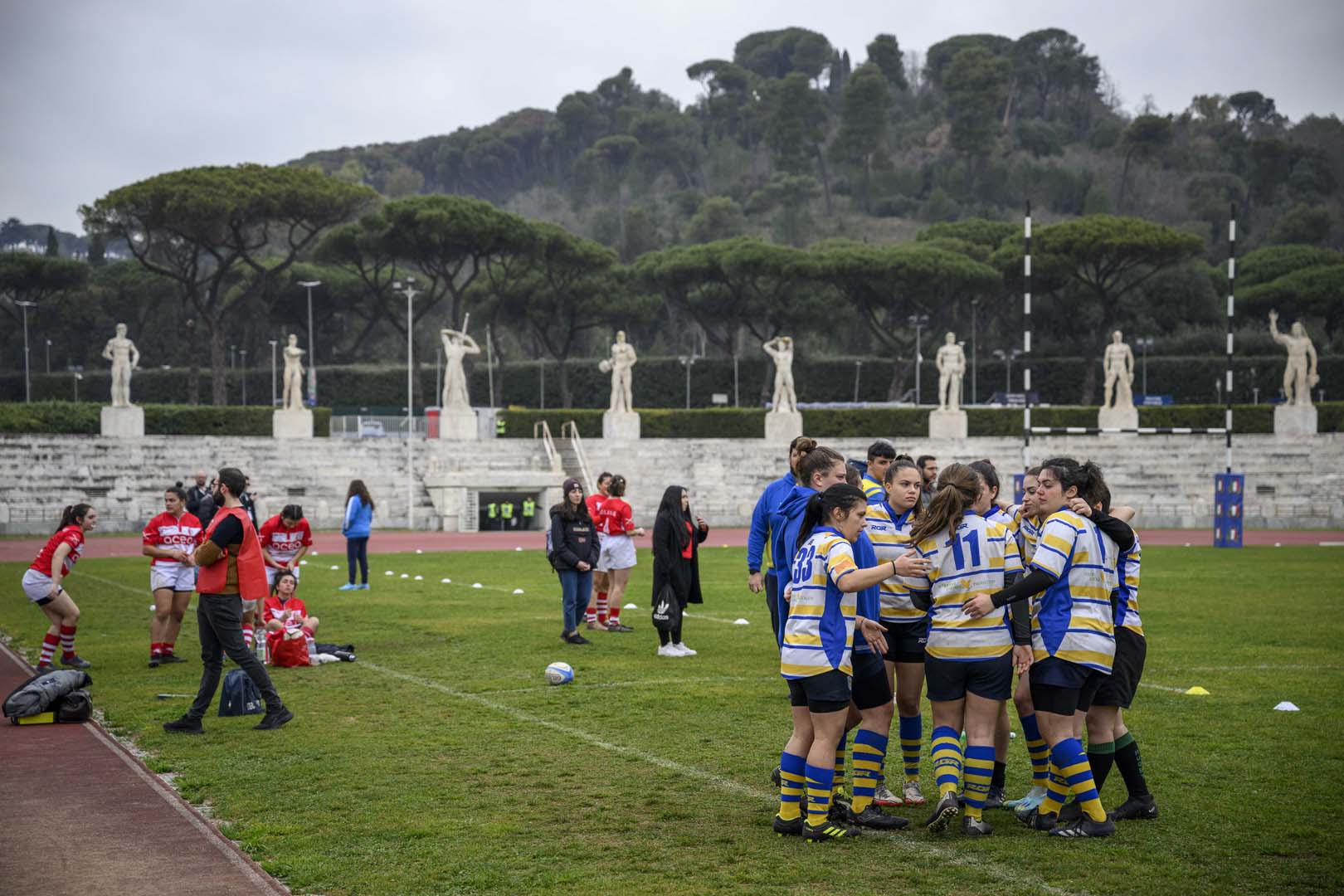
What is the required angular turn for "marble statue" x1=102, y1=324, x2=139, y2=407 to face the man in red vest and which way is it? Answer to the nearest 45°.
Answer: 0° — it already faces them

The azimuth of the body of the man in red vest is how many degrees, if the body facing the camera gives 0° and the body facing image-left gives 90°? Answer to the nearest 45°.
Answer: approximately 90°

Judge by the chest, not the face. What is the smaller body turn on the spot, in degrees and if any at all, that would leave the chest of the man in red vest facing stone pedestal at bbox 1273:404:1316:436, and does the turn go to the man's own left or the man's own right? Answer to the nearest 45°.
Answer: approximately 135° to the man's own right

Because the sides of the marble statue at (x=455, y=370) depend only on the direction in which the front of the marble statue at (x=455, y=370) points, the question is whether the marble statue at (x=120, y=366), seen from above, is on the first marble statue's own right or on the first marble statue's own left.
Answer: on the first marble statue's own right

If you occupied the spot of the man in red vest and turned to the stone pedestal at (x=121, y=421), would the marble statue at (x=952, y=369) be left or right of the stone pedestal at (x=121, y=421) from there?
right

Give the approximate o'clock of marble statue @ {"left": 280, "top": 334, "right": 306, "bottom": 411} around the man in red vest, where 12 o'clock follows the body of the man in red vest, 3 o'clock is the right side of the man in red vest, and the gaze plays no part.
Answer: The marble statue is roughly at 3 o'clock from the man in red vest.

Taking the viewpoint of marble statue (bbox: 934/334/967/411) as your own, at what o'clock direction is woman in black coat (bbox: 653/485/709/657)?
The woman in black coat is roughly at 12 o'clock from the marble statue.

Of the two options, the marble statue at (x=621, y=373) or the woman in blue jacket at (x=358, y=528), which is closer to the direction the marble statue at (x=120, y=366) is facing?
the woman in blue jacket

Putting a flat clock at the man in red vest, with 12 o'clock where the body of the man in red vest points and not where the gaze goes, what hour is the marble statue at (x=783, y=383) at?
The marble statue is roughly at 4 o'clock from the man in red vest.

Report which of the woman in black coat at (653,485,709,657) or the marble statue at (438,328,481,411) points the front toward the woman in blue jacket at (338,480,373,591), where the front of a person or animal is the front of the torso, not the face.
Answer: the marble statue

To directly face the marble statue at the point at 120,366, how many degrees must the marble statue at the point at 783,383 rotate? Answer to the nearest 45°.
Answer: approximately 90° to its right
